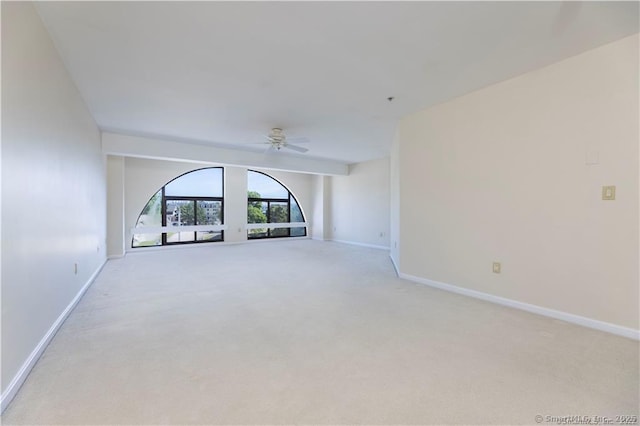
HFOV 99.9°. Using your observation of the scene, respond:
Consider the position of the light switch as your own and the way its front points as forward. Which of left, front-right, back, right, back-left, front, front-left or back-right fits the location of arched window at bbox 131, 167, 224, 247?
right

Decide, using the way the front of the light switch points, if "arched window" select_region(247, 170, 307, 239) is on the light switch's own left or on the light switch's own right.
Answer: on the light switch's own right
